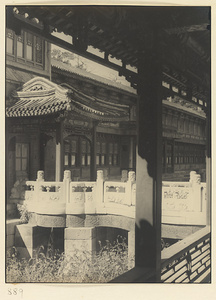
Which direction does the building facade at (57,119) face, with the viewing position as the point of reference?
facing the viewer and to the right of the viewer

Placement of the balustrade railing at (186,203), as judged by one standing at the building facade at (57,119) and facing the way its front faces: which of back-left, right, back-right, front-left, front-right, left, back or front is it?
front

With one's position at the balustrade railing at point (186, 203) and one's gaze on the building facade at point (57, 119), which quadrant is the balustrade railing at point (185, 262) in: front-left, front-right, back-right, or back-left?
back-left
